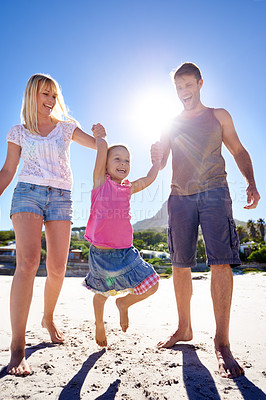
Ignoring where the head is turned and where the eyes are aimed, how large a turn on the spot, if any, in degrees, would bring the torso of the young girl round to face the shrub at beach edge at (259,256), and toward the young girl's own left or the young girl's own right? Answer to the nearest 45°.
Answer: approximately 90° to the young girl's own left

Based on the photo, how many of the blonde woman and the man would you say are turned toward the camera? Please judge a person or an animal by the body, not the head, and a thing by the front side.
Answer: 2

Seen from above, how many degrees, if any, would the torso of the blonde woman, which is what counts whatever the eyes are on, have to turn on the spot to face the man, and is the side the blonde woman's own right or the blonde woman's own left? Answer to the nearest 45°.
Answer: approximately 90° to the blonde woman's own left

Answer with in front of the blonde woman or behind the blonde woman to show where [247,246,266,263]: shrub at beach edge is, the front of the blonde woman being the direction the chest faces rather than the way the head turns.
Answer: behind

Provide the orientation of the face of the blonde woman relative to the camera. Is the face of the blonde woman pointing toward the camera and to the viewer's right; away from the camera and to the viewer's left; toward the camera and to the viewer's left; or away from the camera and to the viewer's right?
toward the camera and to the viewer's right

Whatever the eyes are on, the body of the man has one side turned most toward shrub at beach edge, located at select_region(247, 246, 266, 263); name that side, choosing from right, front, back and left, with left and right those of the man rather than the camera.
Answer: back

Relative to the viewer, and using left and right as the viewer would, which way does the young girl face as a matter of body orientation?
facing the viewer and to the right of the viewer

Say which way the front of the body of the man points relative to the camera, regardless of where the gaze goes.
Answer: toward the camera

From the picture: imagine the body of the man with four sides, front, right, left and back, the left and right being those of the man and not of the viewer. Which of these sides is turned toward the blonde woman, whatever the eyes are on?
right
